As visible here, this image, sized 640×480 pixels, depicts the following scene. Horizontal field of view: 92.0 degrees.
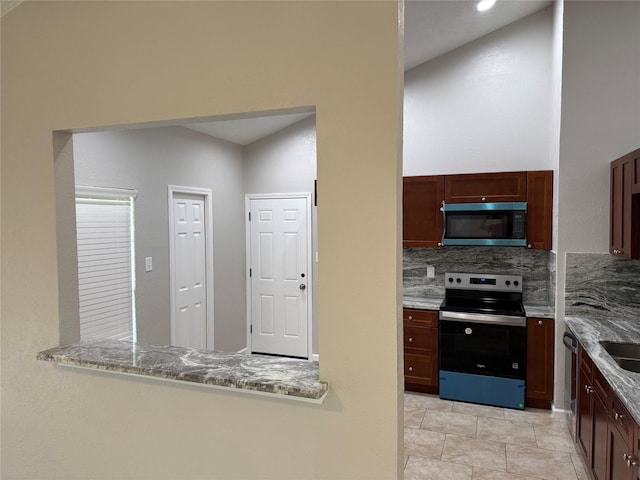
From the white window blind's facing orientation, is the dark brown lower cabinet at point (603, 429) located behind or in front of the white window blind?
in front

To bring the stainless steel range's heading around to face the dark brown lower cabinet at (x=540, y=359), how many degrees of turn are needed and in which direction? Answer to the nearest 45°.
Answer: approximately 90° to its left

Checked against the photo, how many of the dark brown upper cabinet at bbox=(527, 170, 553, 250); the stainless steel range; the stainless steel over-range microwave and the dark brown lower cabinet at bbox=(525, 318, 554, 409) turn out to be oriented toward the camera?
4

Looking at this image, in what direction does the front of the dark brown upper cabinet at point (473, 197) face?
toward the camera

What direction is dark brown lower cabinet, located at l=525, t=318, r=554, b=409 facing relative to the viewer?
toward the camera

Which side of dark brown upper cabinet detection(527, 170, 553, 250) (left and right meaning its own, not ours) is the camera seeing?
front

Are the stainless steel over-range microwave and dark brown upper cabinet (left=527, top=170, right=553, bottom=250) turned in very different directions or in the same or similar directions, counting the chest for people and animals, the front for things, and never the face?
same or similar directions

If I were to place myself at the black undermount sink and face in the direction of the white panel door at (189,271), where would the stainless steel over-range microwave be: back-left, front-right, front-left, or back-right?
front-right

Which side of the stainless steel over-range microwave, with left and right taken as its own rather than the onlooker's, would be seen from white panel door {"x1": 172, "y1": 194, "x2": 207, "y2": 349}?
right

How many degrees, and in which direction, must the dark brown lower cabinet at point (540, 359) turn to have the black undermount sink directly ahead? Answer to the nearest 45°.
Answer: approximately 45° to its left

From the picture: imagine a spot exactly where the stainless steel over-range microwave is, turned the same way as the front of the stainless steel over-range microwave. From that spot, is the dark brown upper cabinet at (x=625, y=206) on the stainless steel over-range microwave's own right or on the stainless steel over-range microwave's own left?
on the stainless steel over-range microwave's own left

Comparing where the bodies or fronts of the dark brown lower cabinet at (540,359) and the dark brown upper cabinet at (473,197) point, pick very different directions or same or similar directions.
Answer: same or similar directions

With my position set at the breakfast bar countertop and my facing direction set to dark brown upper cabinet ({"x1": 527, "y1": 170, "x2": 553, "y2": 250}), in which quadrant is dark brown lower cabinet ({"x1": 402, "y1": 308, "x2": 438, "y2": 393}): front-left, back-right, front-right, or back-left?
front-left

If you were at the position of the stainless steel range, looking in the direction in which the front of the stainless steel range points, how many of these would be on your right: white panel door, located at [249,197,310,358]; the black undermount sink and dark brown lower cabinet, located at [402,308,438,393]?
2
